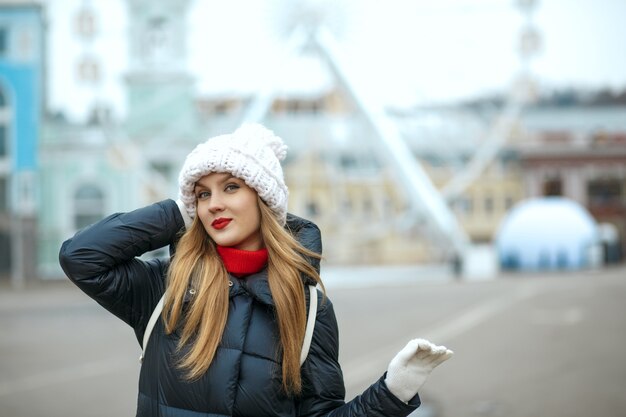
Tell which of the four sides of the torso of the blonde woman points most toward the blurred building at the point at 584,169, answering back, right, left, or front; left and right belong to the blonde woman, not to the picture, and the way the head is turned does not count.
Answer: back

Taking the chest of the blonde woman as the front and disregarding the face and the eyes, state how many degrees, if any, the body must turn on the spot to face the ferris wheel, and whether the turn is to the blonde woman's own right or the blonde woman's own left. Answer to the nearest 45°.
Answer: approximately 180°

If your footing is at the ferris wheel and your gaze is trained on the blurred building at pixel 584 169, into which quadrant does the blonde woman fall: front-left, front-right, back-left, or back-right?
back-right

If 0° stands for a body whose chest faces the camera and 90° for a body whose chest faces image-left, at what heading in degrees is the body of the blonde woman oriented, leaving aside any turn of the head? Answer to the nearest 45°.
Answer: approximately 0°

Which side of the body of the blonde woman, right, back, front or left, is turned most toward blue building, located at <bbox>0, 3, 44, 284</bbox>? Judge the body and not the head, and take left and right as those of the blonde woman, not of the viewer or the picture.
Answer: back

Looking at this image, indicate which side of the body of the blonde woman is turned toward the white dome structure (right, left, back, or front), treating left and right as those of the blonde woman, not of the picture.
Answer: back
